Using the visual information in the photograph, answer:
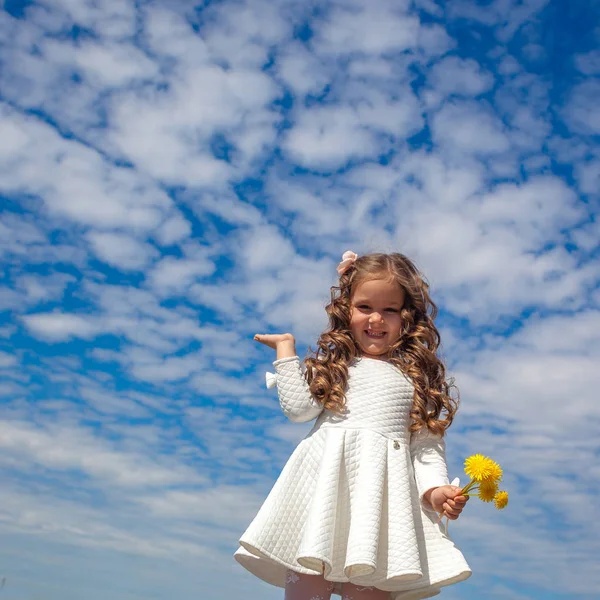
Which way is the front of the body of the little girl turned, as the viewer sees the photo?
toward the camera
